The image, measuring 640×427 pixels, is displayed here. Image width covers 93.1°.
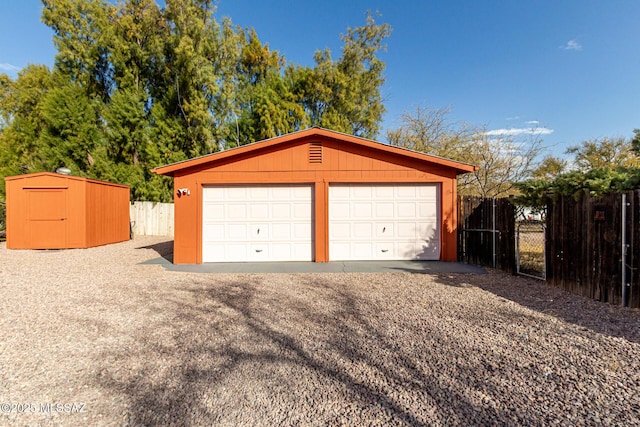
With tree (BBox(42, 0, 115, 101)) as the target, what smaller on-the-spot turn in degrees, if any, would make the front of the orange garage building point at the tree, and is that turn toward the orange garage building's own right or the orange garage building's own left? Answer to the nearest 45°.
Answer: approximately 135° to the orange garage building's own right

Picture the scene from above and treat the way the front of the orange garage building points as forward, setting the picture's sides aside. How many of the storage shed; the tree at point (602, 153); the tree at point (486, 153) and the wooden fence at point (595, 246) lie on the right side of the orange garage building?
1

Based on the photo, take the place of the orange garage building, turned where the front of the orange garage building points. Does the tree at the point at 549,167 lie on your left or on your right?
on your left

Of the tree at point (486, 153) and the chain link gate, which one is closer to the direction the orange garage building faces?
the chain link gate

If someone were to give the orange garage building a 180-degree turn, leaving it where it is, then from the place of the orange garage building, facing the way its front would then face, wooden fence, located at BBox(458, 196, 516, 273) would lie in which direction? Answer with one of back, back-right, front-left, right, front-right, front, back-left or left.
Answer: right

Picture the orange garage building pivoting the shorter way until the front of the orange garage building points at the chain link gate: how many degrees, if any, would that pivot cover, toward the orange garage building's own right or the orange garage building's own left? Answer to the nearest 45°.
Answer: approximately 90° to the orange garage building's own left

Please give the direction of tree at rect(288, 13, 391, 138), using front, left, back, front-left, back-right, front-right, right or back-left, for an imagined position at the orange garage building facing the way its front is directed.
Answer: back

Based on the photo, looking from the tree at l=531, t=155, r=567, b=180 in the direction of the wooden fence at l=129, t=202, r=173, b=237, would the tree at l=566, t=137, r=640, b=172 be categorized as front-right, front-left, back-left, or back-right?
back-left

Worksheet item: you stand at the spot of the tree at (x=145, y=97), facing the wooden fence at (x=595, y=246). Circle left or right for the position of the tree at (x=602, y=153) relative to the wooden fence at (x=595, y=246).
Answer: left

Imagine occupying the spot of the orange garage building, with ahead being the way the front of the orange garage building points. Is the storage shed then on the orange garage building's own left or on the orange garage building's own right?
on the orange garage building's own right

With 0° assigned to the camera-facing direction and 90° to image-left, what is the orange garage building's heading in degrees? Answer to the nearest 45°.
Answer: approximately 0°

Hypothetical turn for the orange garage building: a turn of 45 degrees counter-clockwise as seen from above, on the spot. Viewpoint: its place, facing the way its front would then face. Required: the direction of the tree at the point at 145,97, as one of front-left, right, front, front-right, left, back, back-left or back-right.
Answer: back

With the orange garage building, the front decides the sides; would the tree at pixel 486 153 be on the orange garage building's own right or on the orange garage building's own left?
on the orange garage building's own left

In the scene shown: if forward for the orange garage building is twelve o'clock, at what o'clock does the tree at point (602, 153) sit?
The tree is roughly at 8 o'clock from the orange garage building.

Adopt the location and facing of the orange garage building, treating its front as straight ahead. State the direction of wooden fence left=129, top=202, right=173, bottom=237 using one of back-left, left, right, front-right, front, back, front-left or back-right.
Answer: back-right

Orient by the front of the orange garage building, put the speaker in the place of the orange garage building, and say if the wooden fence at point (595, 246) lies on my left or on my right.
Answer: on my left
